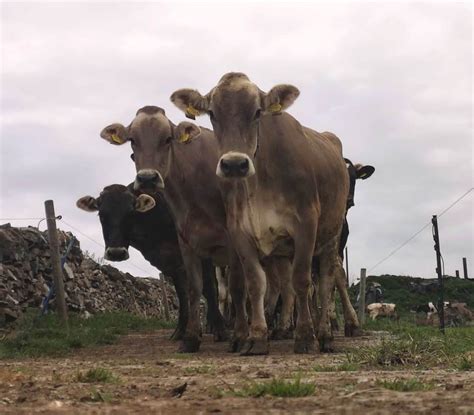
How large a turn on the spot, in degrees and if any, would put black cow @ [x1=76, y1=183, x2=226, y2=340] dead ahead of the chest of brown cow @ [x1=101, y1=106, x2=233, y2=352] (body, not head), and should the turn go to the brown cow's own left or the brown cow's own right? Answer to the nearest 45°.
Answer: approximately 135° to the brown cow's own right

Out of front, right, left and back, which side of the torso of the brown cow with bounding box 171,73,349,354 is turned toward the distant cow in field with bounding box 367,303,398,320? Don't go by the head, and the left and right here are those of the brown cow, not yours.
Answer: back

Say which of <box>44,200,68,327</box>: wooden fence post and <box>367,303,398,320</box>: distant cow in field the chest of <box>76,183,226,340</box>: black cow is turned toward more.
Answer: the wooden fence post

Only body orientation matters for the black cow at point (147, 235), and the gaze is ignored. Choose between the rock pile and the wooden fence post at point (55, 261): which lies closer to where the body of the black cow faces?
the wooden fence post

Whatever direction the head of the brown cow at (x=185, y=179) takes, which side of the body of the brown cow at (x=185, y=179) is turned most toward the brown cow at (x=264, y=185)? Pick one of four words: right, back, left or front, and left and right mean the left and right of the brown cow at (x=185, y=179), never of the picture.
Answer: left

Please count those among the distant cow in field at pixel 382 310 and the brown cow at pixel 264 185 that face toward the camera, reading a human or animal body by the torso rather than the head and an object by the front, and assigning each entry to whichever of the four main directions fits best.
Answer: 1

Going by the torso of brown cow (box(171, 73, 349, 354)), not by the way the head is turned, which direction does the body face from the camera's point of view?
toward the camera

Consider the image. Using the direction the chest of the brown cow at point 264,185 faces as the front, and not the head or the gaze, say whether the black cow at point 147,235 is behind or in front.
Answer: behind

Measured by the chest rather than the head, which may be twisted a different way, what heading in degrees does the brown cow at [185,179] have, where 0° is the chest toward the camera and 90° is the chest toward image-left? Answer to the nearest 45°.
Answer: approximately 45°

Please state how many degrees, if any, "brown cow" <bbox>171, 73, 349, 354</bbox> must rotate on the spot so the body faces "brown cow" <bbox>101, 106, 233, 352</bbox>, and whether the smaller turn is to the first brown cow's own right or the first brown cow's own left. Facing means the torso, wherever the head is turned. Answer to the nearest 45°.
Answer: approximately 135° to the first brown cow's own right

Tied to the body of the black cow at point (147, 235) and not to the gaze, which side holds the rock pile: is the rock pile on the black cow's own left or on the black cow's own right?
on the black cow's own right
